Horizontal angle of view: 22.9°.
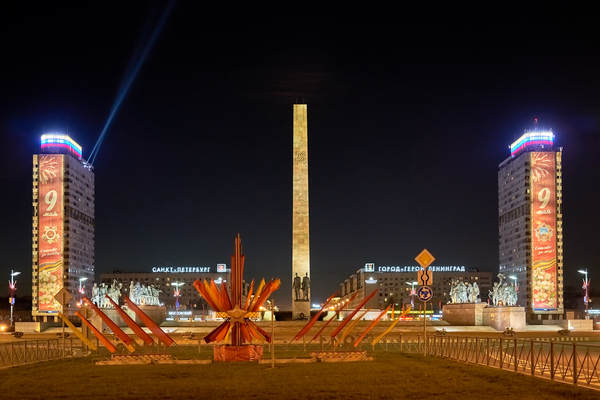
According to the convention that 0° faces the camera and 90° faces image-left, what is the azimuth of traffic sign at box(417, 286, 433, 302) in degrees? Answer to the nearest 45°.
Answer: approximately 0°

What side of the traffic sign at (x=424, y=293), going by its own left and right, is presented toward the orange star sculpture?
right
